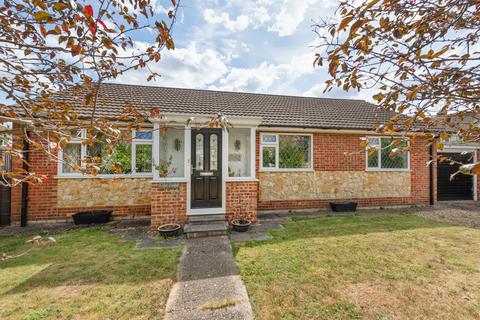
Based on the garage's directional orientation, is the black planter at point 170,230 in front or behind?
in front

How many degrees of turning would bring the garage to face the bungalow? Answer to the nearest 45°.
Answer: approximately 45° to its right

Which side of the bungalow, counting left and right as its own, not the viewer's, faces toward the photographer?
front

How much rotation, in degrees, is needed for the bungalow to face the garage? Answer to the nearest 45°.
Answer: approximately 90° to its left

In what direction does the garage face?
toward the camera

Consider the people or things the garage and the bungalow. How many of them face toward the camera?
2
